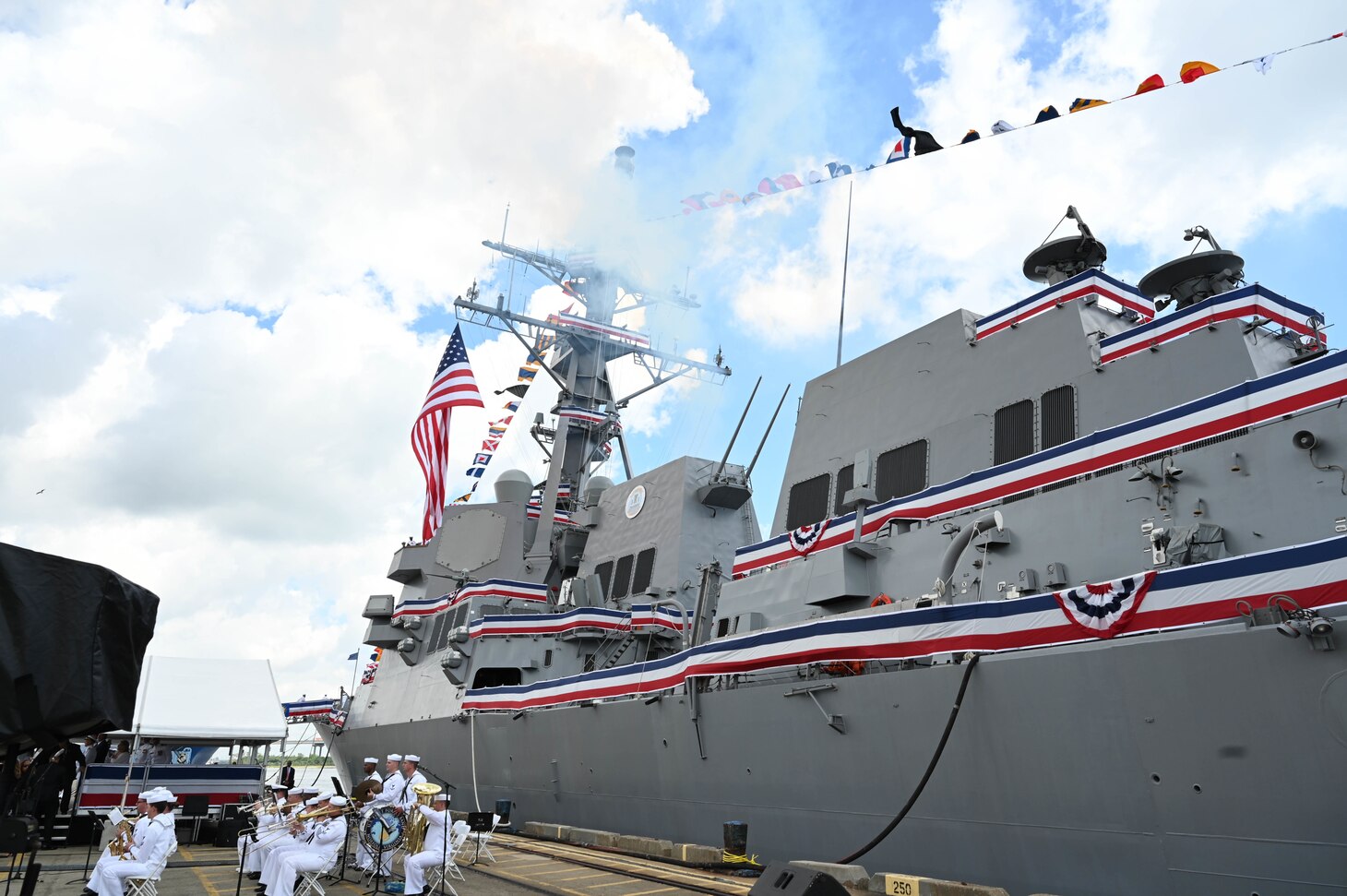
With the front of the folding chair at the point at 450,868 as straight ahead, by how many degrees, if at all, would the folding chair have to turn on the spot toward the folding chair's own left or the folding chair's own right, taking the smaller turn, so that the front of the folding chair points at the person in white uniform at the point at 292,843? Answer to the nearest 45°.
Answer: approximately 45° to the folding chair's own left

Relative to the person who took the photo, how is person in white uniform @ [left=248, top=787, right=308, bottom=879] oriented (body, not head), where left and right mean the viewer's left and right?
facing to the left of the viewer

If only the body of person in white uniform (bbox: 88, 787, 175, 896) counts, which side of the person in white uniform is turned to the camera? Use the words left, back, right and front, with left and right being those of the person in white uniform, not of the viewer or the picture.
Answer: left

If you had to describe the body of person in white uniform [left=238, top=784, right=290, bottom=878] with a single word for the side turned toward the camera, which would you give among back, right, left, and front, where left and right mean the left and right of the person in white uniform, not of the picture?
left

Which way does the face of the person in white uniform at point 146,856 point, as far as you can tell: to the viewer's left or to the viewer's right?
to the viewer's left

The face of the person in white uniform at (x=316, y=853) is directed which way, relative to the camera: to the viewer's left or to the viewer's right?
to the viewer's left

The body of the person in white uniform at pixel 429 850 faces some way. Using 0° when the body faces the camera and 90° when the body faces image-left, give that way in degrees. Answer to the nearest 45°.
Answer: approximately 90°

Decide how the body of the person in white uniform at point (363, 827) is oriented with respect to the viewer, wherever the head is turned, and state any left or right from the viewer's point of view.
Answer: facing to the left of the viewer

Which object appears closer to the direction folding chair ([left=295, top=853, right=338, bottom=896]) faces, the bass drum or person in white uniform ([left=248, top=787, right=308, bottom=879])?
the person in white uniform

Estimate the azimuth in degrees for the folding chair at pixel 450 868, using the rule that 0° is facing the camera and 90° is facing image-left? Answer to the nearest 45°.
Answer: approximately 90°

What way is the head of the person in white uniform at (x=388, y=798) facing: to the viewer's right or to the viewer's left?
to the viewer's left

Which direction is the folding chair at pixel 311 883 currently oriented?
to the viewer's left
